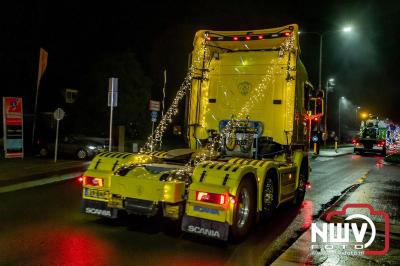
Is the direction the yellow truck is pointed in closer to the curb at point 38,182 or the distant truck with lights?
the distant truck with lights

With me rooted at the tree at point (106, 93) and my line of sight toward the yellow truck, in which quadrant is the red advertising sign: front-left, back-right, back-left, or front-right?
front-right

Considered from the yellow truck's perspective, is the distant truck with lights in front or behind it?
in front

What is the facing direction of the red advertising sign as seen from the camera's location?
facing the viewer

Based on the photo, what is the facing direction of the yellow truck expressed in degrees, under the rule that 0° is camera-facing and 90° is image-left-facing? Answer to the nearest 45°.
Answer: approximately 225°

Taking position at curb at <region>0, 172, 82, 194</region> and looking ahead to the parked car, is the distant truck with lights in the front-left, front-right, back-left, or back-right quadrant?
front-right

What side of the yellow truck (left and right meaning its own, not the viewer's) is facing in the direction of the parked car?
left

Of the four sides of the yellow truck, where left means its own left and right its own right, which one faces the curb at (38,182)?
left

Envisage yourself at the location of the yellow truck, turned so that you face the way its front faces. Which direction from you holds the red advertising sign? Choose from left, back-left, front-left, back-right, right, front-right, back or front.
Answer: left

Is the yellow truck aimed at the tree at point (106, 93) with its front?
no
